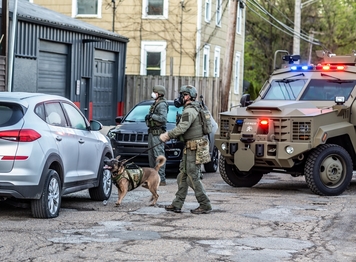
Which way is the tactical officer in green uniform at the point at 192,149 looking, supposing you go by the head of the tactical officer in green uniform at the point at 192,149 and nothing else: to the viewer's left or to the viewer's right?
to the viewer's left

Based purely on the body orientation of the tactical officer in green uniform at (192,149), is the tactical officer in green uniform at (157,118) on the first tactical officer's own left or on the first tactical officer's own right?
on the first tactical officer's own right

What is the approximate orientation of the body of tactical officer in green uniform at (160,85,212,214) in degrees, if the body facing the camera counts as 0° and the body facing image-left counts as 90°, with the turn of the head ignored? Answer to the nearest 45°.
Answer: approximately 90°

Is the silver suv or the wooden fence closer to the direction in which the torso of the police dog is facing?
the silver suv

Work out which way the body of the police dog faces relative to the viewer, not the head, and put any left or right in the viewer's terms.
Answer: facing to the left of the viewer

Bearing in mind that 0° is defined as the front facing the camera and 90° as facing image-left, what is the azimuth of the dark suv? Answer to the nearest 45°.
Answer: approximately 45°

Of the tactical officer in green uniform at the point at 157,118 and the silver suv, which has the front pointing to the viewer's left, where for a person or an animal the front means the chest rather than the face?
the tactical officer in green uniform

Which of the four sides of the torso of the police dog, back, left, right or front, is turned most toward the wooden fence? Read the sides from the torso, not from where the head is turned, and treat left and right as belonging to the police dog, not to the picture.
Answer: right

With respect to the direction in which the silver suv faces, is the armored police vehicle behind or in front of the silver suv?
in front

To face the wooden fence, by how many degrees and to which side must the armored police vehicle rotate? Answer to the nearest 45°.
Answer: approximately 135° to its right

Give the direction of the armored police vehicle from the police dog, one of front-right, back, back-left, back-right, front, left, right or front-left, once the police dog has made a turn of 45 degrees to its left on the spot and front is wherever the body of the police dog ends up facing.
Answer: back

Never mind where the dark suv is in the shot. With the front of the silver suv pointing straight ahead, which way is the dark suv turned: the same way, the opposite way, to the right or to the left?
the opposite way

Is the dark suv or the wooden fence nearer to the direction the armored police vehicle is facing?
the dark suv
